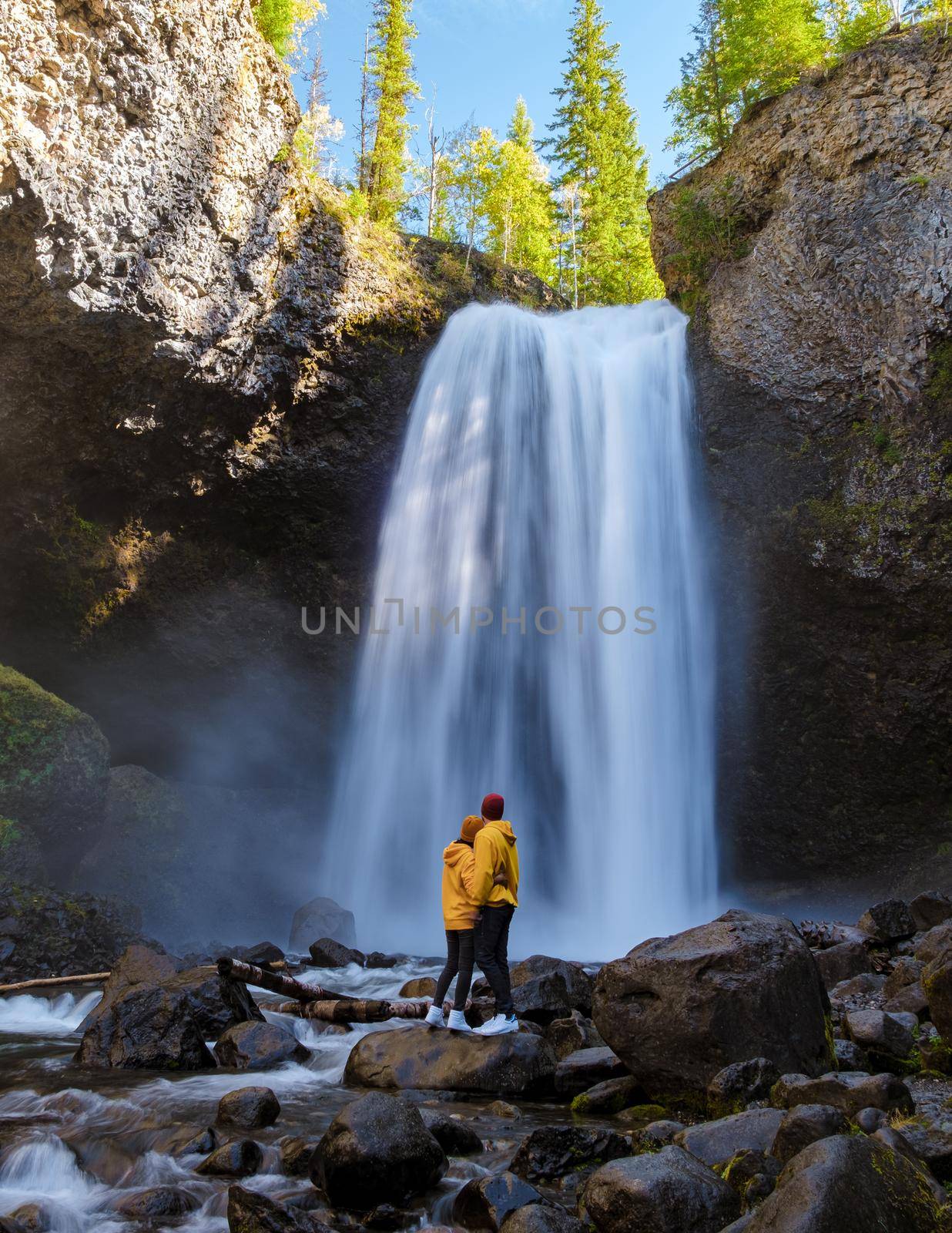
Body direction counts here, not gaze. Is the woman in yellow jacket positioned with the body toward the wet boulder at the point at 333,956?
no

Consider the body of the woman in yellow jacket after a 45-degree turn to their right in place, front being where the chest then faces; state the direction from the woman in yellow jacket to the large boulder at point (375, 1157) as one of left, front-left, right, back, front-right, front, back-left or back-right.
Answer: right

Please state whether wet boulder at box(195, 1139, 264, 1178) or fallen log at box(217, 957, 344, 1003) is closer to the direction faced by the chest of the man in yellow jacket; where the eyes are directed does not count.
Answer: the fallen log

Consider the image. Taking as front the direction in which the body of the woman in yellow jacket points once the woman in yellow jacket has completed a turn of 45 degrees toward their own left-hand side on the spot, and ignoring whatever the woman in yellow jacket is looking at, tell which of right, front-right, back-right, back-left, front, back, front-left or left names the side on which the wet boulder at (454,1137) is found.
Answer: back

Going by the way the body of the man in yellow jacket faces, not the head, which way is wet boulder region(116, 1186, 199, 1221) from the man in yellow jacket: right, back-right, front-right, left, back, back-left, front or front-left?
left

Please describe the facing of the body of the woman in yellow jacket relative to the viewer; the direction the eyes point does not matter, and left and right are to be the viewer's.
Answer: facing away from the viewer and to the right of the viewer

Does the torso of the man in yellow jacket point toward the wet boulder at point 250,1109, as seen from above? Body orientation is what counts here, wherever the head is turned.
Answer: no

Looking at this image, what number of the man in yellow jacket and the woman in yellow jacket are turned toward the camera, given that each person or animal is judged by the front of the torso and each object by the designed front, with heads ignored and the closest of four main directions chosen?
0

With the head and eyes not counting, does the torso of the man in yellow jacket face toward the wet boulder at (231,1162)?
no

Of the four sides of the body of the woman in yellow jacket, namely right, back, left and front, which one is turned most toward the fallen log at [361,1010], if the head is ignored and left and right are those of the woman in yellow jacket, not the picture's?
left

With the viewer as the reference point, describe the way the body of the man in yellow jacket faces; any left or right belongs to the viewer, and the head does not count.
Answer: facing away from the viewer and to the left of the viewer
